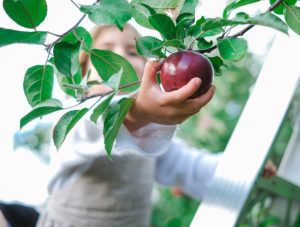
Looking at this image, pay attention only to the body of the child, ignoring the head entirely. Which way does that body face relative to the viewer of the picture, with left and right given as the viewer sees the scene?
facing the viewer and to the right of the viewer

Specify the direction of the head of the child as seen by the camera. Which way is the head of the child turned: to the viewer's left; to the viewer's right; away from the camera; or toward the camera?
toward the camera

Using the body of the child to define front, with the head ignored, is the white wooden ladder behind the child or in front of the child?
in front
